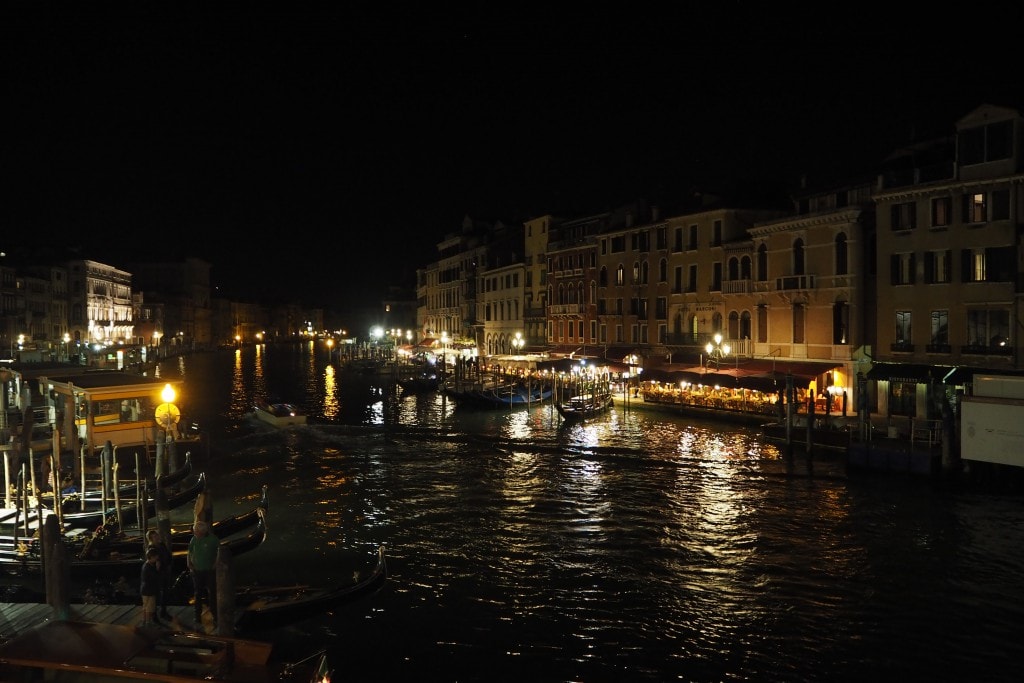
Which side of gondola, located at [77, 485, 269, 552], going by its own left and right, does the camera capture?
right

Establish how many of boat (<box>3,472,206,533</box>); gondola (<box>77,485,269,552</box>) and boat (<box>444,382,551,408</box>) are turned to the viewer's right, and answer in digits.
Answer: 2

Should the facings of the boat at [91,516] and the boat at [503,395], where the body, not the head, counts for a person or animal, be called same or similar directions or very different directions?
very different directions

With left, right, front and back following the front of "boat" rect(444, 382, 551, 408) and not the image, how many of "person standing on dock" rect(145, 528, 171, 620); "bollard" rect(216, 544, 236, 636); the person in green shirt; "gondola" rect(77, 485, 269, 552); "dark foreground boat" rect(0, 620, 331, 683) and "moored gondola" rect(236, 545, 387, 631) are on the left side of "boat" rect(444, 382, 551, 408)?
6

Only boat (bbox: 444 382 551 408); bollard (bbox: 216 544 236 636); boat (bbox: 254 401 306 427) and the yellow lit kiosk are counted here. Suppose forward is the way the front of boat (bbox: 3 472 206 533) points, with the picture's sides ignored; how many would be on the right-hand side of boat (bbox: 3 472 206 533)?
1

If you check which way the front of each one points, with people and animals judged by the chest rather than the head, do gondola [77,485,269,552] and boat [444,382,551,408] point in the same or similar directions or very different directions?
very different directions

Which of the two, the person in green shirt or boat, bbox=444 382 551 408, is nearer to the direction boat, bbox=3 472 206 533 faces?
the boat

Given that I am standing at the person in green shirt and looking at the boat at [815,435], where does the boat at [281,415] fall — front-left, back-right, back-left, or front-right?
front-left

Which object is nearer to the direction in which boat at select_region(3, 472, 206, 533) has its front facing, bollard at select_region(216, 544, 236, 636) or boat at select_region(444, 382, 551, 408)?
the boat

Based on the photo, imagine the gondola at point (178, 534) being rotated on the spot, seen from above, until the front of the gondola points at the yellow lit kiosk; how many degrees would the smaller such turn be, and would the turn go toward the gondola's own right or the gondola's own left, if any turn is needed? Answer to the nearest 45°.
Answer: approximately 90° to the gondola's own left

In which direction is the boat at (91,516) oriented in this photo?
to the viewer's right

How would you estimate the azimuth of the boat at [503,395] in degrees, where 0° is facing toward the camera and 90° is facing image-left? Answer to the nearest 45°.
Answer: approximately 90°

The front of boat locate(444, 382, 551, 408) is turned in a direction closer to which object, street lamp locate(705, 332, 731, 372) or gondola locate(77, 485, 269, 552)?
the gondola

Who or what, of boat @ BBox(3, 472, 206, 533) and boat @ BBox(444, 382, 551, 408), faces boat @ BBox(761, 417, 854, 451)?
boat @ BBox(3, 472, 206, 533)

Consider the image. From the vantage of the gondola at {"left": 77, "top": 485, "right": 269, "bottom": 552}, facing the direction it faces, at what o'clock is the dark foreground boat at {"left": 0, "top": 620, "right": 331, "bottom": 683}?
The dark foreground boat is roughly at 3 o'clock from the gondola.

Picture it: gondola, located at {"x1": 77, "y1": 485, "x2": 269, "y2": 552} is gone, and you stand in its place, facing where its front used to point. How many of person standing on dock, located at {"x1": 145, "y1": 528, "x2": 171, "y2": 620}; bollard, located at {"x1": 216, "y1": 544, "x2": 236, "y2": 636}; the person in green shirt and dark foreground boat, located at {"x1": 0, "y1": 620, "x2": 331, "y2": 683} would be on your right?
4

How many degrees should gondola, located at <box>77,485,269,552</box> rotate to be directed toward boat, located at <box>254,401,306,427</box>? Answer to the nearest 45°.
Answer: approximately 90° to its left

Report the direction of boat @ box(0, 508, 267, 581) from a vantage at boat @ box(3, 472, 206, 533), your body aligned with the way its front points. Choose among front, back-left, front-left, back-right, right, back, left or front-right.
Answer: right

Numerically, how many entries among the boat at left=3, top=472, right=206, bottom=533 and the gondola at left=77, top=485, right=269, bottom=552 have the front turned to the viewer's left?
0
